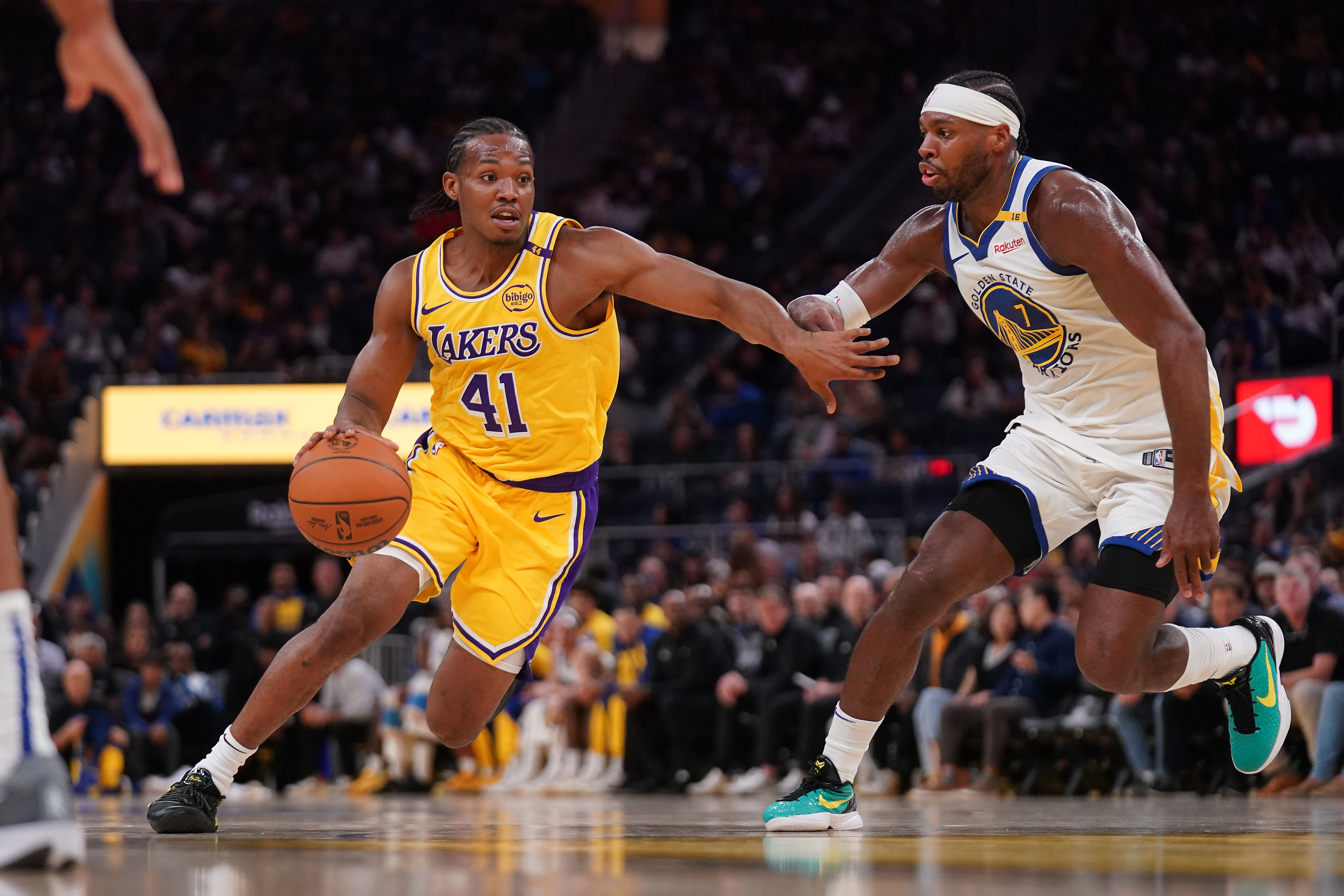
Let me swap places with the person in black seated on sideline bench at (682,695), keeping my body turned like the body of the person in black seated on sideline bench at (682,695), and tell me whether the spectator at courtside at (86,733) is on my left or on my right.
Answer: on my right

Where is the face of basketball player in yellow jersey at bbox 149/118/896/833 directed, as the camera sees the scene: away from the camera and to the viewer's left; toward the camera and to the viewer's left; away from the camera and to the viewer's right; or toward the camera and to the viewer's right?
toward the camera and to the viewer's right

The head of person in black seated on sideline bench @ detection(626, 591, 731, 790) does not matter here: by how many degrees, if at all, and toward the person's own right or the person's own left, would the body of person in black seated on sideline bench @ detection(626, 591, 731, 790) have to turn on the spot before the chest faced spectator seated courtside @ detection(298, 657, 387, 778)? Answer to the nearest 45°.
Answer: approximately 90° to the person's own right

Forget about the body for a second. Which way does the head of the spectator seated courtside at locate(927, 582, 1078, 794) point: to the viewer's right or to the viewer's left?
to the viewer's left

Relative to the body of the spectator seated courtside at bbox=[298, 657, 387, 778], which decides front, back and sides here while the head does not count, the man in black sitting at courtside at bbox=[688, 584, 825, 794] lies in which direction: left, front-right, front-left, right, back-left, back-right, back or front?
left

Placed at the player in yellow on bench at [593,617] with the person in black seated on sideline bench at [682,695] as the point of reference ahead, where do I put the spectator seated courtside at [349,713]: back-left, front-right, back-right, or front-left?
back-right

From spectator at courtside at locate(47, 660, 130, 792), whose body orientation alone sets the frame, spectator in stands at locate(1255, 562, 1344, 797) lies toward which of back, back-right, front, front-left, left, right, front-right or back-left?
front-left

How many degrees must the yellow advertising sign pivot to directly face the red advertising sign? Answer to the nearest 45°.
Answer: approximately 45° to its left

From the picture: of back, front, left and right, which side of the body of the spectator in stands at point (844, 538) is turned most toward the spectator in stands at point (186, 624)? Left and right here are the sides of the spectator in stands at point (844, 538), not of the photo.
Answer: right

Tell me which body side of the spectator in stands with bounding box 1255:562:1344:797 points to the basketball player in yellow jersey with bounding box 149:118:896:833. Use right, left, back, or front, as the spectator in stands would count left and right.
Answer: front
